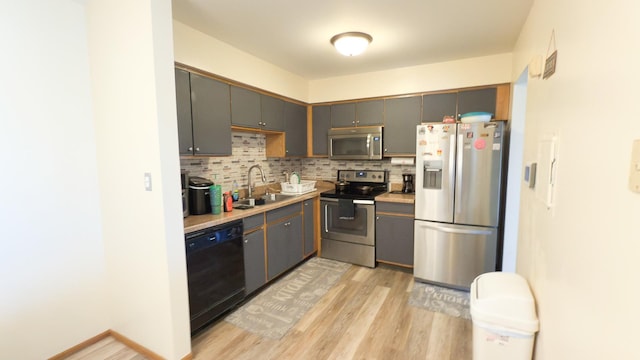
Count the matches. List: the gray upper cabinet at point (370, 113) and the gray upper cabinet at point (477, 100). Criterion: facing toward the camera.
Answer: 2

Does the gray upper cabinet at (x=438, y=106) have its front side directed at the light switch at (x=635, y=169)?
yes

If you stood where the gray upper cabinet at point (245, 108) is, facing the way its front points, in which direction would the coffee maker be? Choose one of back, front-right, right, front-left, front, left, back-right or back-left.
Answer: front-left

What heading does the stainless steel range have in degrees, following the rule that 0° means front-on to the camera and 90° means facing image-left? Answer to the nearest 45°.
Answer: approximately 45°

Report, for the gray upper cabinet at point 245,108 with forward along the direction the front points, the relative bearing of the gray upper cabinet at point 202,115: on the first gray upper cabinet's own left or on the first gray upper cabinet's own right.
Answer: on the first gray upper cabinet's own right

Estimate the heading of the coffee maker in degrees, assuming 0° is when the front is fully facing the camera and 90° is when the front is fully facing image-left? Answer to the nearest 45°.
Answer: approximately 0°

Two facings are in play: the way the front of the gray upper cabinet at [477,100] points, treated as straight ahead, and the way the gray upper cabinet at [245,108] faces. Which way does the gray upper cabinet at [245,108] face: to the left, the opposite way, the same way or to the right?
to the left

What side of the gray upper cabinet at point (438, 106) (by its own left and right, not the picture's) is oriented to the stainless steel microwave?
right

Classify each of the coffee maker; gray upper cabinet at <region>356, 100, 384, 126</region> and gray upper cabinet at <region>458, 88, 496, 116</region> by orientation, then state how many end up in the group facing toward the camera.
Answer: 3

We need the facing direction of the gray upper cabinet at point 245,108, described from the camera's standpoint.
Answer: facing the viewer and to the right of the viewer

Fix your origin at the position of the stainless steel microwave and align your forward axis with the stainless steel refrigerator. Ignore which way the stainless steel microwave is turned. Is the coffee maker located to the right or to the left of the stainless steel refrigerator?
left

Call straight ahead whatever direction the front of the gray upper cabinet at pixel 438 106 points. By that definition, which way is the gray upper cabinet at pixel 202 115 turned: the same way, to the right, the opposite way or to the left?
to the left

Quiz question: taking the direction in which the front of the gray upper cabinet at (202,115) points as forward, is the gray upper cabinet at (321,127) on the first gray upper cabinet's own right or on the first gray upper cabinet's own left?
on the first gray upper cabinet's own left
